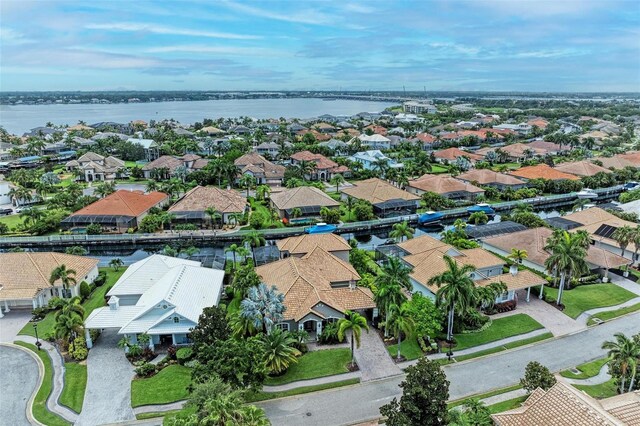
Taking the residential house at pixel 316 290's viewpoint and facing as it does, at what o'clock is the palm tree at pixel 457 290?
The palm tree is roughly at 10 o'clock from the residential house.

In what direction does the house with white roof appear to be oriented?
toward the camera

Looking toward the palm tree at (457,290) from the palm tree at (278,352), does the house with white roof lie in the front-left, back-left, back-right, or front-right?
back-left

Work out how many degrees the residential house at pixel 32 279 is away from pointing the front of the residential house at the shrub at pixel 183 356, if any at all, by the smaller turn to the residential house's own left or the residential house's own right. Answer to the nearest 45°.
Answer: approximately 45° to the residential house's own left

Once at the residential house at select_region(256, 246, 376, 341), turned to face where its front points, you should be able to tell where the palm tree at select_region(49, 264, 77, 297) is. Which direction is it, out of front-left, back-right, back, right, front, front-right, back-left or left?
right

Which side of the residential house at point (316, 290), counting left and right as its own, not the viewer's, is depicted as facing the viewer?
front

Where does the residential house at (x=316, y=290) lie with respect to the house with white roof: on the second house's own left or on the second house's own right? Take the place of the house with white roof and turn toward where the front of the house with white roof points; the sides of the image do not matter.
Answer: on the second house's own left

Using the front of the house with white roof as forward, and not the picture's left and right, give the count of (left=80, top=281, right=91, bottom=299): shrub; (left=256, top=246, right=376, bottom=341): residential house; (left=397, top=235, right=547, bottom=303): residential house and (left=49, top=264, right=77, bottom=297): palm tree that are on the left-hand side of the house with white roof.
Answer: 2

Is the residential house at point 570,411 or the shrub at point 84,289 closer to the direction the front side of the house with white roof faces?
the residential house

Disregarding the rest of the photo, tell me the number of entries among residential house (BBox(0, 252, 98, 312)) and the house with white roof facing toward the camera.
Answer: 2

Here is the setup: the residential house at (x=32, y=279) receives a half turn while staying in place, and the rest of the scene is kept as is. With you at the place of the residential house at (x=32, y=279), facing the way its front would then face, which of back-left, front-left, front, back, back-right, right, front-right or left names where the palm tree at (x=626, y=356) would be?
back-right

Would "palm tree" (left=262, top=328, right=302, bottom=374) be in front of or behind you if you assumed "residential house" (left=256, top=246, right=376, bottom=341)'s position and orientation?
in front

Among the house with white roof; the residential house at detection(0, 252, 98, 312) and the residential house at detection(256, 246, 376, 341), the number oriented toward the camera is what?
3

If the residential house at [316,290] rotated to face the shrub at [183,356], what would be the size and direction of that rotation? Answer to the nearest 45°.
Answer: approximately 45° to its right

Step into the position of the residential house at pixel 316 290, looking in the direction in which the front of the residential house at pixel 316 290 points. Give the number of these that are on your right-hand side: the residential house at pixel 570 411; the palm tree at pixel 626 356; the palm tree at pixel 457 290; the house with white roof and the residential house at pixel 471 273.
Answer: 1

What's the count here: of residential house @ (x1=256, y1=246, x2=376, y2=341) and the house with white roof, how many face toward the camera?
2

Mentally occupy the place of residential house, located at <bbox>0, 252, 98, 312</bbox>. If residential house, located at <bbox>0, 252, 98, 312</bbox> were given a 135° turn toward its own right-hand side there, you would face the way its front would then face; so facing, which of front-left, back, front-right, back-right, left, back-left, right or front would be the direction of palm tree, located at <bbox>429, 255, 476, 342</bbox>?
back

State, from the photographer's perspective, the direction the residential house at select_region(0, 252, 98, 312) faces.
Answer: facing the viewer

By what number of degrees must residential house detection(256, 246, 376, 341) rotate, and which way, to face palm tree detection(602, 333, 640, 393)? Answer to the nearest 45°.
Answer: approximately 45° to its left
